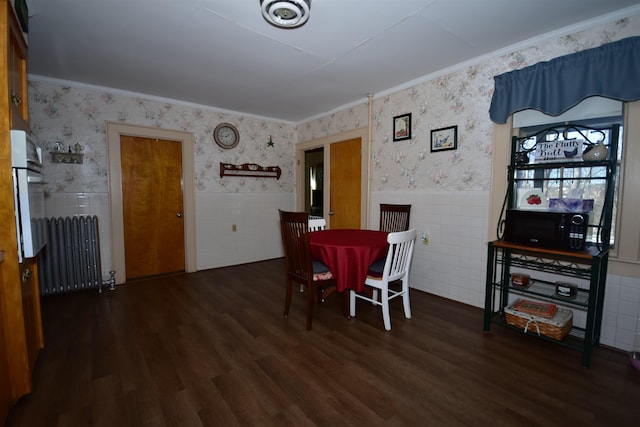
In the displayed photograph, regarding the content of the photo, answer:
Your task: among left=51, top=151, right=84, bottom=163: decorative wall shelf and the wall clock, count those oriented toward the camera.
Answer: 2

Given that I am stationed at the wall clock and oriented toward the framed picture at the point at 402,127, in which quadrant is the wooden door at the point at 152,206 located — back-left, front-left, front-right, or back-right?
back-right

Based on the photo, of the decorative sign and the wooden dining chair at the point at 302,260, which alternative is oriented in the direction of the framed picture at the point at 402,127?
the wooden dining chair

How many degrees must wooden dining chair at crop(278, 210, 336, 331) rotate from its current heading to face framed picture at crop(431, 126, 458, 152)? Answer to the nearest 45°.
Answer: approximately 45° to its right

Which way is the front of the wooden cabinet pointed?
to the viewer's right
